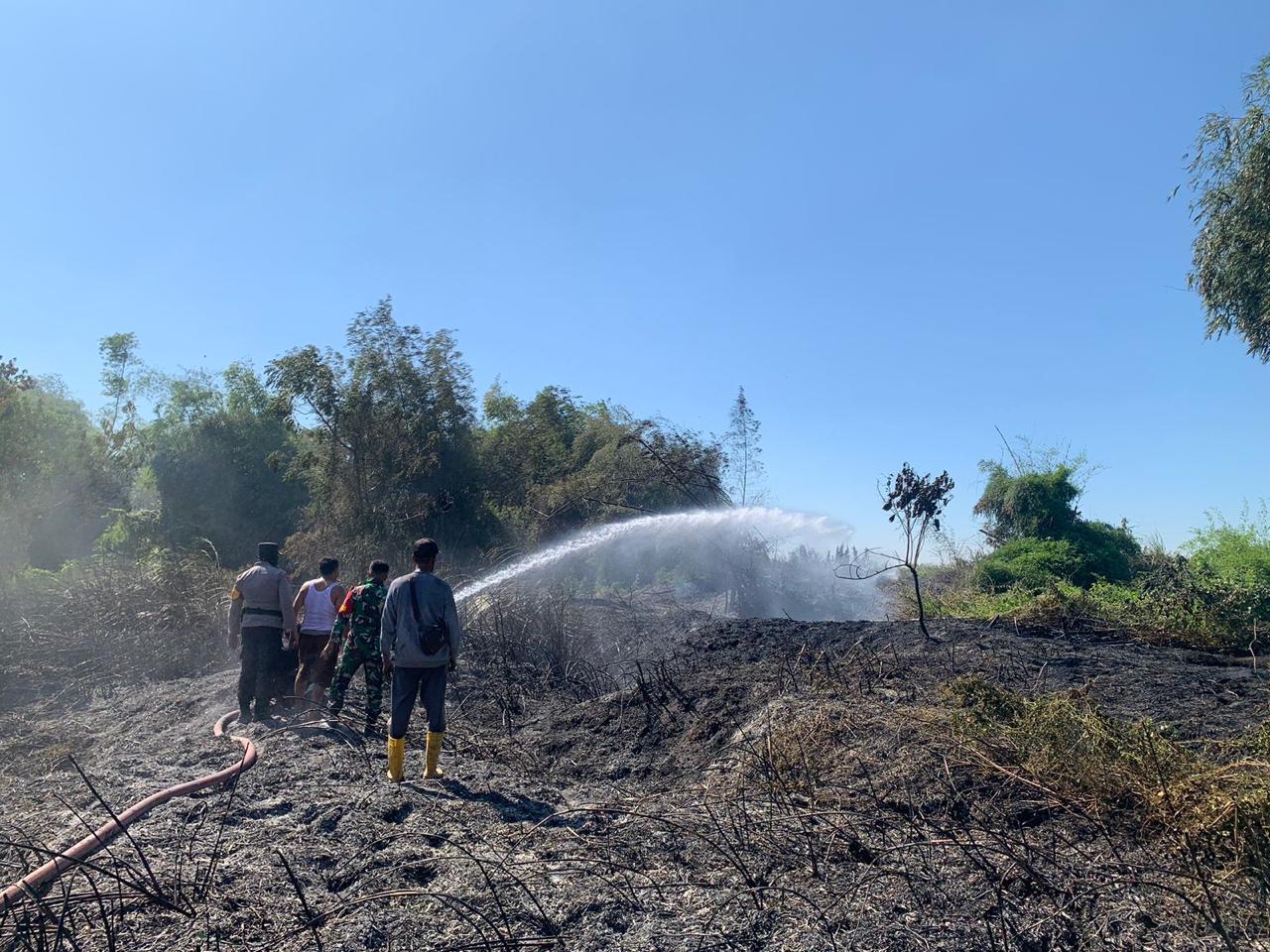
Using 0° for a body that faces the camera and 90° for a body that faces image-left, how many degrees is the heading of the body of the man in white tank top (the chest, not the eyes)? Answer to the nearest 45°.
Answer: approximately 225°

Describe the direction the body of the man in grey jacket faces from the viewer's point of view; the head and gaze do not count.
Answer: away from the camera

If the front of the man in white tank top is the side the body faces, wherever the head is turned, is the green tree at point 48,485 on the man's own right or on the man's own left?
on the man's own left

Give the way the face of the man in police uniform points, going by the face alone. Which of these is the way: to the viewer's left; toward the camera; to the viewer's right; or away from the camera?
away from the camera

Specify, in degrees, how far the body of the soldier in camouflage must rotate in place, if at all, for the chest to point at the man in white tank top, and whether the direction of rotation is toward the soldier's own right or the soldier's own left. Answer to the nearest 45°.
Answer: approximately 45° to the soldier's own left

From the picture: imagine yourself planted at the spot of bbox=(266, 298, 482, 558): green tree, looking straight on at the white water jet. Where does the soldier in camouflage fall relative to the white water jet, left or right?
right

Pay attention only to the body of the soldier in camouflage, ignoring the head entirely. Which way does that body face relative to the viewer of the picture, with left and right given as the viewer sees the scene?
facing away from the viewer and to the right of the viewer

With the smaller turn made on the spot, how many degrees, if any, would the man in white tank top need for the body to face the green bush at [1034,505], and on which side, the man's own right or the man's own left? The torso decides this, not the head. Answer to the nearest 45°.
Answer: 0° — they already face it

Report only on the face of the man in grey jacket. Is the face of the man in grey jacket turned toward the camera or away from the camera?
away from the camera
